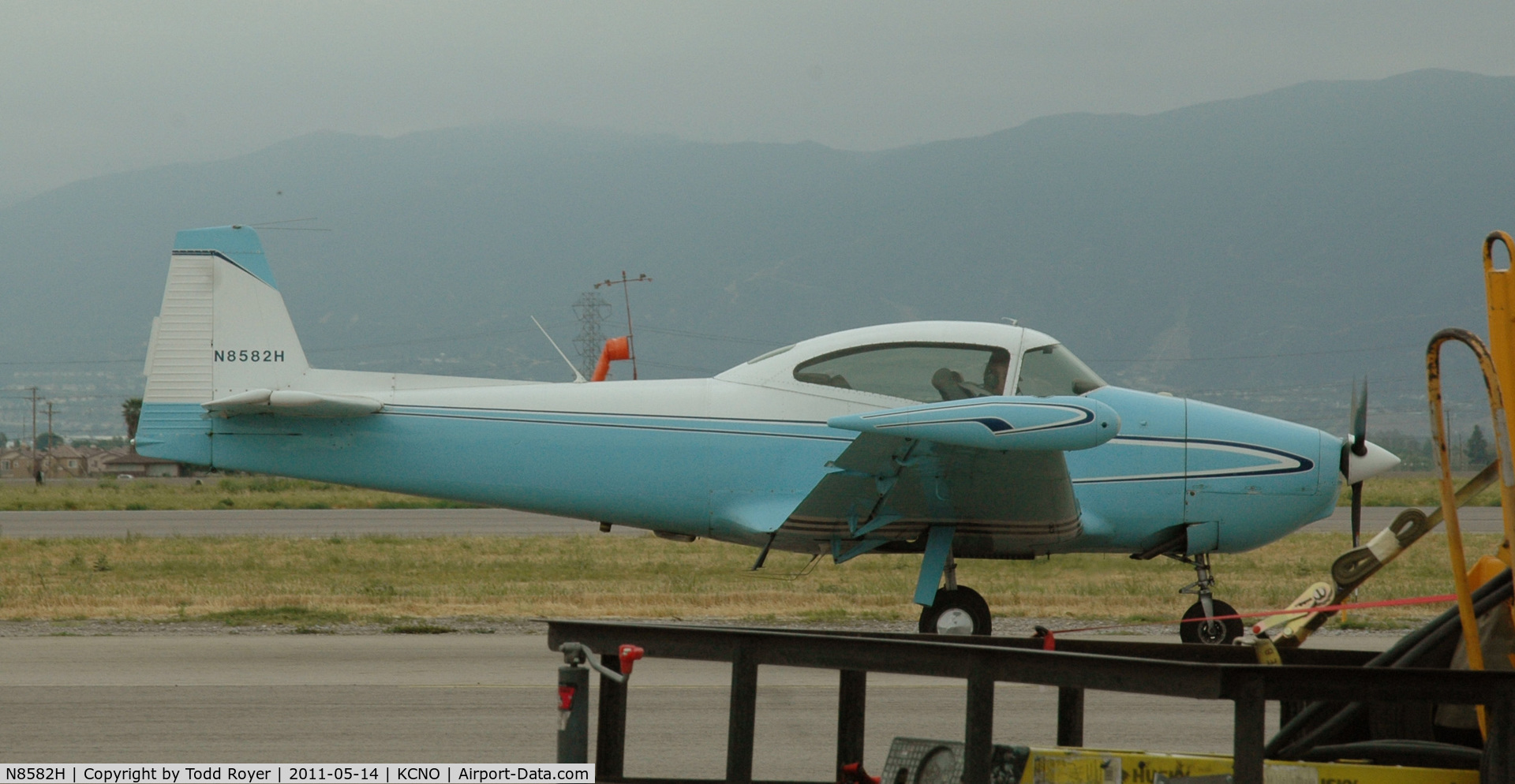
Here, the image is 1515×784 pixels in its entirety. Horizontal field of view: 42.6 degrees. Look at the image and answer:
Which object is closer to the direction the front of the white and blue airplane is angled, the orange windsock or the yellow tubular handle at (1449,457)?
the yellow tubular handle

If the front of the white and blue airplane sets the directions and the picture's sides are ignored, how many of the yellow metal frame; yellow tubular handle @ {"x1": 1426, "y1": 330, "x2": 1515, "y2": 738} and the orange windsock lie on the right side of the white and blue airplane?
2

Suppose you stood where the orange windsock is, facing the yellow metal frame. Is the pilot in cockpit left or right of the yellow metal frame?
left

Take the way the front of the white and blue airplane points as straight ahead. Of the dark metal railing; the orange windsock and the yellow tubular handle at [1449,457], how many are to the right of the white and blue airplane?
2

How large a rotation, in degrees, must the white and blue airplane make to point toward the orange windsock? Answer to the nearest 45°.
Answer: approximately 135° to its left

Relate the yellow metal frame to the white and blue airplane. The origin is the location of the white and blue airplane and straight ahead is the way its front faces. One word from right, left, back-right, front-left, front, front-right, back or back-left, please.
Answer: right

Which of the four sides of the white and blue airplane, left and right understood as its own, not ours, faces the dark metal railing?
right

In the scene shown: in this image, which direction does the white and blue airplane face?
to the viewer's right

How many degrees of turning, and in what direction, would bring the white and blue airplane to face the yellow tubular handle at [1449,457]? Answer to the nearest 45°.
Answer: approximately 90° to its right

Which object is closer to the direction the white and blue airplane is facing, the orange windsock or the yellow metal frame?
the yellow metal frame
